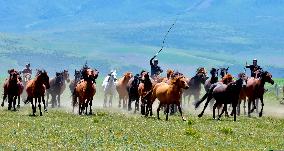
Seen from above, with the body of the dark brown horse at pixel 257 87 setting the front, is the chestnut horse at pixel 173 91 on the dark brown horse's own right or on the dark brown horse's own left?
on the dark brown horse's own right

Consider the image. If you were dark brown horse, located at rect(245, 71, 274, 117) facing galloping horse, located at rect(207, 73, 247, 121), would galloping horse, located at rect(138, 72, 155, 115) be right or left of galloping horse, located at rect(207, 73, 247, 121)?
right

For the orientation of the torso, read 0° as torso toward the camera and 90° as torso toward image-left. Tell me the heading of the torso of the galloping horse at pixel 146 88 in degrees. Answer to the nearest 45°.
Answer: approximately 0°
